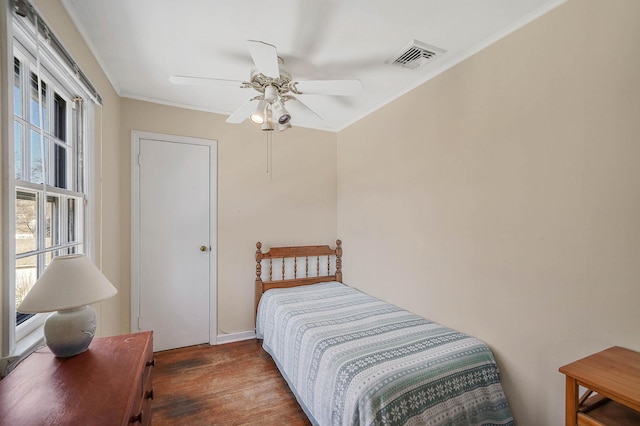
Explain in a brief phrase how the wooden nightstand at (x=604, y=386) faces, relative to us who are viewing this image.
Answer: facing the viewer and to the left of the viewer

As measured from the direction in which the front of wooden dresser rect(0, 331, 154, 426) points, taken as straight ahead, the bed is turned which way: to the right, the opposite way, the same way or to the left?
to the right

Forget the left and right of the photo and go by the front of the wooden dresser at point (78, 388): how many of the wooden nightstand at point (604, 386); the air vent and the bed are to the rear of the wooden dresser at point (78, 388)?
0

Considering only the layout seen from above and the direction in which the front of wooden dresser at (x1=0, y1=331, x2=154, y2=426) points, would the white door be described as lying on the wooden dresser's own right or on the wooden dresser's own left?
on the wooden dresser's own left

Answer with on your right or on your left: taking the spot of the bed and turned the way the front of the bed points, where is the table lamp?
on your right

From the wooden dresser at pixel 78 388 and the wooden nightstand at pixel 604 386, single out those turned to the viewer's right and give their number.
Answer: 1

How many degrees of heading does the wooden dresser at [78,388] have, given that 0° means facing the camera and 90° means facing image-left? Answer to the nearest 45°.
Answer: approximately 270°

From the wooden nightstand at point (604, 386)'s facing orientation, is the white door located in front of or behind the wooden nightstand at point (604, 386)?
in front

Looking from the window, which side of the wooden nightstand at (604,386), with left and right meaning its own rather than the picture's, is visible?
front

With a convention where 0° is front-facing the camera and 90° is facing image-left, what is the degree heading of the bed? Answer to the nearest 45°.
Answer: approximately 315°

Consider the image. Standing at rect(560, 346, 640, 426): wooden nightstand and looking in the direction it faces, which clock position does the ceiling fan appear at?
The ceiling fan is roughly at 1 o'clock from the wooden nightstand.

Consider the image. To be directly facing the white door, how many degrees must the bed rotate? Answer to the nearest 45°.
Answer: approximately 135° to its right
